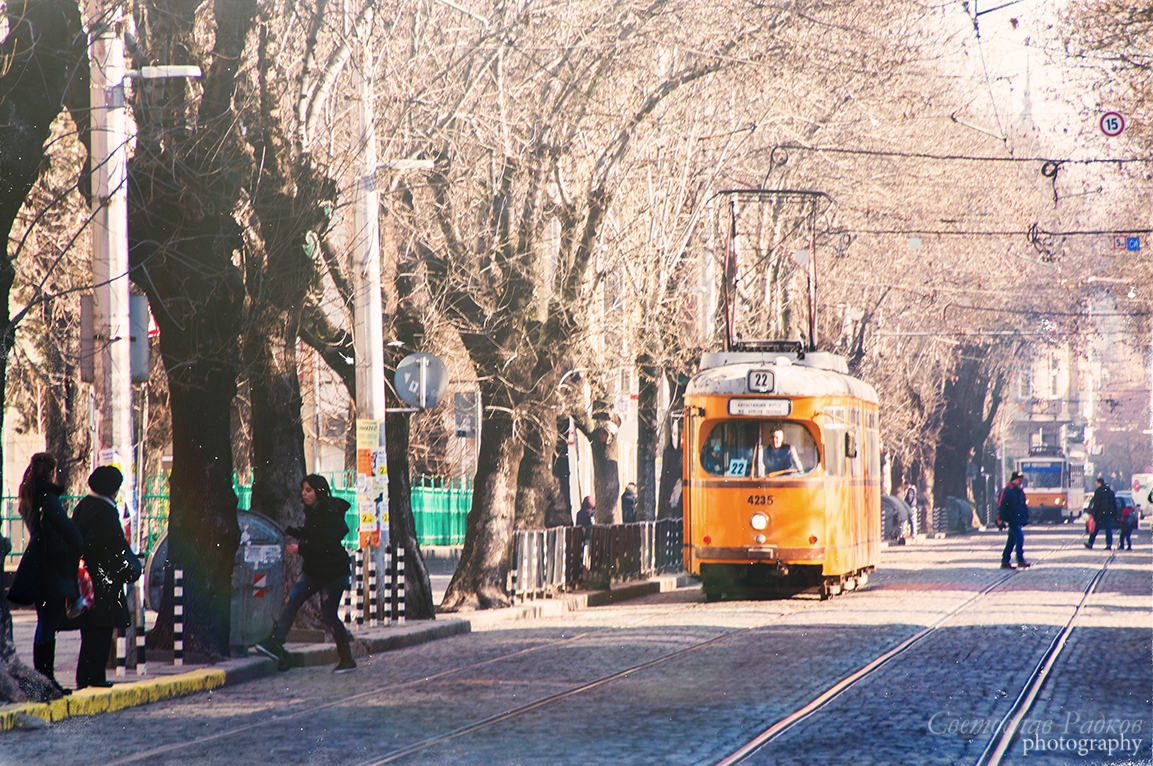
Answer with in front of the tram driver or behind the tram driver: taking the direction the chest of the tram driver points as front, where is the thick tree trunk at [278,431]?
in front

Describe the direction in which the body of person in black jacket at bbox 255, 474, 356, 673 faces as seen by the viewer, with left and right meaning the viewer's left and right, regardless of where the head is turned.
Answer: facing to the left of the viewer

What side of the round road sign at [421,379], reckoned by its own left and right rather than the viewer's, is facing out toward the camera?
back

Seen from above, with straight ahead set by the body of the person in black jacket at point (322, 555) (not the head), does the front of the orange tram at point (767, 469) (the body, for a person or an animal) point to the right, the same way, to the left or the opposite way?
to the left

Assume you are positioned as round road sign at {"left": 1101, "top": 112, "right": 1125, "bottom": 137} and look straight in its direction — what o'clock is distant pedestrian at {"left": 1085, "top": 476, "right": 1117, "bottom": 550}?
The distant pedestrian is roughly at 6 o'clock from the round road sign.

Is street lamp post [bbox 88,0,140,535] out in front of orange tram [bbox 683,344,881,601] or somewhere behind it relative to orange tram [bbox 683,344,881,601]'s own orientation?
in front

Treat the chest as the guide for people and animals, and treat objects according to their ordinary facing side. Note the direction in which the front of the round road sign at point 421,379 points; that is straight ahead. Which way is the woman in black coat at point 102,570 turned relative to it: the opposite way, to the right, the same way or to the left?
to the right

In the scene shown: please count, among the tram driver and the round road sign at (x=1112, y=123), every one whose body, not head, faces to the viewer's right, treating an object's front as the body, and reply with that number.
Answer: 0

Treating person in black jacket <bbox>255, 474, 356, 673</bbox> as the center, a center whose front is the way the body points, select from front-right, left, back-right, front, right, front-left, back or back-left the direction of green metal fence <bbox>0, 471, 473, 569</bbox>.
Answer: right

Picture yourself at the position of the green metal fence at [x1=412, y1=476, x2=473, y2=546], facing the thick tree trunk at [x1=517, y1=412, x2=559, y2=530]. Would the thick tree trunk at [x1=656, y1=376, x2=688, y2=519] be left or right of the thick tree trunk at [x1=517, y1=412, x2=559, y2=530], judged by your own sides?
left

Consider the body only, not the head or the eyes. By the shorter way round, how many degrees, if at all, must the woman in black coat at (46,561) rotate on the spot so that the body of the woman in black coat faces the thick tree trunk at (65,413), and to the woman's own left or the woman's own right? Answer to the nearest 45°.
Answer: approximately 90° to the woman's own left
